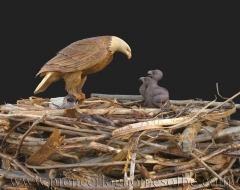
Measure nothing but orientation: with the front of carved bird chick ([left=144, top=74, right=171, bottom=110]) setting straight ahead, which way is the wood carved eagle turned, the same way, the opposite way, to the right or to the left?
the opposite way

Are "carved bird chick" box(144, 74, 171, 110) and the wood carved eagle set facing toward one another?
yes

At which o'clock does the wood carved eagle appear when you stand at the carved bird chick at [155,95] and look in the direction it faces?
The wood carved eagle is roughly at 12 o'clock from the carved bird chick.

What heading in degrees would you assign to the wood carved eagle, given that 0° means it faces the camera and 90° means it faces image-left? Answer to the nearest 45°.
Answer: approximately 270°

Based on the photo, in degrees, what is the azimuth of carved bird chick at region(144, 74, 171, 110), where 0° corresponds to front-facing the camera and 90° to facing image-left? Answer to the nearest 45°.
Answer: approximately 90°

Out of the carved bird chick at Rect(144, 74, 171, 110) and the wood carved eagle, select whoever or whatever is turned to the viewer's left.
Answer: the carved bird chick

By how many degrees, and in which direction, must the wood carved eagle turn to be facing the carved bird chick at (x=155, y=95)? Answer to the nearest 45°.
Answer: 0° — it already faces it

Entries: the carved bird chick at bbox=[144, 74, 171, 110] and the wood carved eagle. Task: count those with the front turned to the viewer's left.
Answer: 1
